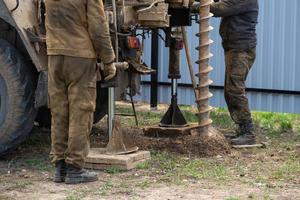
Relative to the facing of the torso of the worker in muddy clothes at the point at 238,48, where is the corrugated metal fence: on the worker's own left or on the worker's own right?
on the worker's own right

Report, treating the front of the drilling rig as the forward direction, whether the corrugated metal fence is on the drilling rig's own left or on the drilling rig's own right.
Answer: on the drilling rig's own right

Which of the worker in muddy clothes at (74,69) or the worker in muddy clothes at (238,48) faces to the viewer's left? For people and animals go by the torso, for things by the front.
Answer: the worker in muddy clothes at (238,48)

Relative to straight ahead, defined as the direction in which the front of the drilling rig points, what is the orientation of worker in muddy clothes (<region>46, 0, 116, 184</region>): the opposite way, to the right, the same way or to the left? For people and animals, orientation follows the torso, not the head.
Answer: to the right

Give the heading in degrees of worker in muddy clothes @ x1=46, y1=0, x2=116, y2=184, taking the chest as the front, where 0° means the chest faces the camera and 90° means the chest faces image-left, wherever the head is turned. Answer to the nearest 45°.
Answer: approximately 225°

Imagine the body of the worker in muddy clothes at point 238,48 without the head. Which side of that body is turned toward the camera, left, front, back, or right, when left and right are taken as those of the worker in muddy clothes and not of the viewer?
left

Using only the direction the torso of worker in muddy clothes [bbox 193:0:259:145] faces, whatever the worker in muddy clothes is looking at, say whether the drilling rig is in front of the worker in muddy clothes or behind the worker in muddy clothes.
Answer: in front

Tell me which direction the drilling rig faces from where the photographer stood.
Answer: facing away from the viewer and to the left of the viewer

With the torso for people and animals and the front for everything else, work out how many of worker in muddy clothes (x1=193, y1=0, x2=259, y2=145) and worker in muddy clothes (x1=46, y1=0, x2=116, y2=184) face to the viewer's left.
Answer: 1

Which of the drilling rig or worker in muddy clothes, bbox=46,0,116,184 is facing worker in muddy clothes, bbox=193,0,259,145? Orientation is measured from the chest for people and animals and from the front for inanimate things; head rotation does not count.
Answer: worker in muddy clothes, bbox=46,0,116,184

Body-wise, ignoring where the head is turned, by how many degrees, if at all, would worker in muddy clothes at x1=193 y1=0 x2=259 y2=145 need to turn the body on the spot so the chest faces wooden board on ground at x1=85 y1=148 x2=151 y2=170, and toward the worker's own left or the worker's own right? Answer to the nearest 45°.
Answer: approximately 45° to the worker's own left
